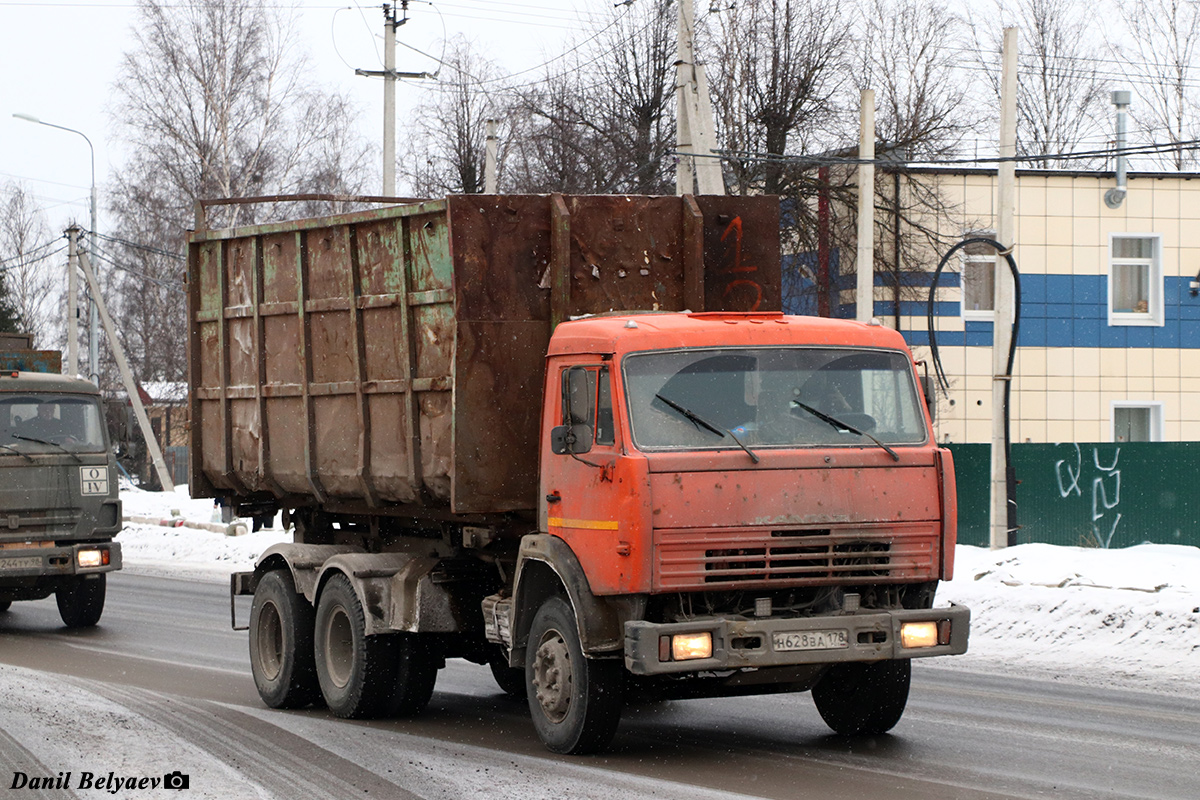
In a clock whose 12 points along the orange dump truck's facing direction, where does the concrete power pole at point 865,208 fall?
The concrete power pole is roughly at 8 o'clock from the orange dump truck.

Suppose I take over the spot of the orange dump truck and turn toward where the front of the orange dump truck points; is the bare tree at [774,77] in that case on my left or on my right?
on my left

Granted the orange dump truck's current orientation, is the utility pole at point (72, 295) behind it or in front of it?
behind

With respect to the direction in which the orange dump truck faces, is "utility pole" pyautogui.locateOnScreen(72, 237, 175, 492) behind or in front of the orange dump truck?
behind

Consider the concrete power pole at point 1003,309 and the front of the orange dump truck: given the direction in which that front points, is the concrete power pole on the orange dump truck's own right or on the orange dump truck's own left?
on the orange dump truck's own left

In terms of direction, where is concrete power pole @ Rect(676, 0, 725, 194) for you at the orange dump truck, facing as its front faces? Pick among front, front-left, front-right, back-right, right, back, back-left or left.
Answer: back-left

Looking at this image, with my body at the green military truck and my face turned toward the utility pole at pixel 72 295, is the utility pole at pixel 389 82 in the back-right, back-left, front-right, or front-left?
front-right

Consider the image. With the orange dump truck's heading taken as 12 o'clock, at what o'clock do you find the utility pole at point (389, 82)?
The utility pole is roughly at 7 o'clock from the orange dump truck.

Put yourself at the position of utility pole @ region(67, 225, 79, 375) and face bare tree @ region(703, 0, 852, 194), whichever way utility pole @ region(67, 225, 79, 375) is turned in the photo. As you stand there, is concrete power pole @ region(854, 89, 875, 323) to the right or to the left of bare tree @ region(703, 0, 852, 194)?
right

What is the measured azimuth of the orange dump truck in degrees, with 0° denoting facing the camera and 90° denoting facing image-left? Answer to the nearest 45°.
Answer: approximately 315°

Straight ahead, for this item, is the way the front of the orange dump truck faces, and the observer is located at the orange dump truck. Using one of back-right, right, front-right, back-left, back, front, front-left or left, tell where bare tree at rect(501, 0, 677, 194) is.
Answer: back-left

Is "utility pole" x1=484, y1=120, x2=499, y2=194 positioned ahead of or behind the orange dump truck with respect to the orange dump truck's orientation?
behind
